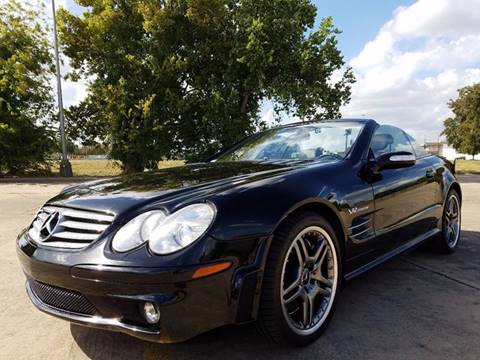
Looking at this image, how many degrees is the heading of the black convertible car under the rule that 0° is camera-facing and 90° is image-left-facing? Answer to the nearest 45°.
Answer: approximately 45°

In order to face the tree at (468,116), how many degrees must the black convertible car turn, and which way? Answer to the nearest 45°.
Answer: approximately 180°

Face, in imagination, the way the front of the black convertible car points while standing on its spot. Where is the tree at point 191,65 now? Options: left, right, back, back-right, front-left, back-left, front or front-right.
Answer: back-right

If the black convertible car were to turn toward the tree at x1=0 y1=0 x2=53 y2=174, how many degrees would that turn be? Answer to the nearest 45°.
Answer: approximately 90° to its right

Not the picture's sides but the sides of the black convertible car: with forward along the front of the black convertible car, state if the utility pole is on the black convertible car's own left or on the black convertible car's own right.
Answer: on the black convertible car's own right
